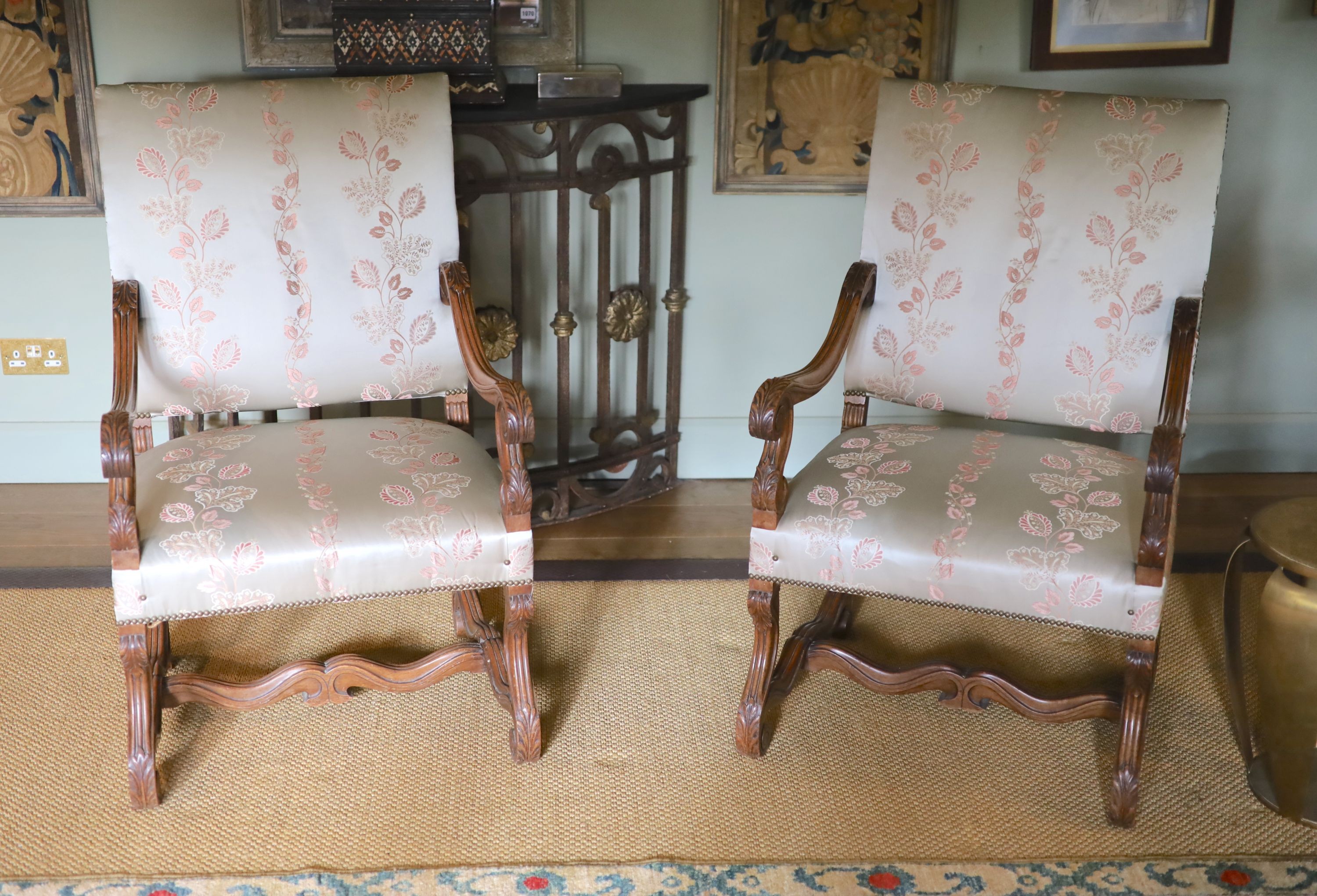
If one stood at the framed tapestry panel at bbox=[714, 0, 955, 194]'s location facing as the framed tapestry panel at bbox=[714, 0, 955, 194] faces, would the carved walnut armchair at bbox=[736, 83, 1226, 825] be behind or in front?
in front

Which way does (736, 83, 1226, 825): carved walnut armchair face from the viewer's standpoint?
toward the camera

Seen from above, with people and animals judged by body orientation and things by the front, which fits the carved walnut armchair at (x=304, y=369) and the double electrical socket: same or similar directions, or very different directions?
same or similar directions

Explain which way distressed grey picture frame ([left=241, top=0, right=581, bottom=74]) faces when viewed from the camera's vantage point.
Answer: facing the viewer

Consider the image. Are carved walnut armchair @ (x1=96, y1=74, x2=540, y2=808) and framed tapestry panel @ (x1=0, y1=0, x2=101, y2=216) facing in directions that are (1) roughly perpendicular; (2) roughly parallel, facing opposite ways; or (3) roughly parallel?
roughly parallel

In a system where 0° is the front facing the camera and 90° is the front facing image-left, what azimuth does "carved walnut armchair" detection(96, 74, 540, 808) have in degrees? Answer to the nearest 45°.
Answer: approximately 0°

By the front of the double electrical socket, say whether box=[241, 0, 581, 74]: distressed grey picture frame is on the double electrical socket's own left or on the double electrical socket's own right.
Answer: on the double electrical socket's own left

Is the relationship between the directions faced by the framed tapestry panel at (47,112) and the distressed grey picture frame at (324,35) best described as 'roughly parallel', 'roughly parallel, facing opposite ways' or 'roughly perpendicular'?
roughly parallel

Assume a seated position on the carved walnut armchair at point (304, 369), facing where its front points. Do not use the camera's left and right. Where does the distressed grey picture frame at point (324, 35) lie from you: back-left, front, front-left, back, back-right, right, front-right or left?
back

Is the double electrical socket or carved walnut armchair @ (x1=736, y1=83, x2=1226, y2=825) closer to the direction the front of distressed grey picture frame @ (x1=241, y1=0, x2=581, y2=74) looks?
the carved walnut armchair

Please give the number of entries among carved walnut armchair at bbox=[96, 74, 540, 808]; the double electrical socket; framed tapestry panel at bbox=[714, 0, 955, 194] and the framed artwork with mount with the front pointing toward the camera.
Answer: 4

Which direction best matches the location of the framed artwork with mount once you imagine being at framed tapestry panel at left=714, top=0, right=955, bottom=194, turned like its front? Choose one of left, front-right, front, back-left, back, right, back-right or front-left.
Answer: left

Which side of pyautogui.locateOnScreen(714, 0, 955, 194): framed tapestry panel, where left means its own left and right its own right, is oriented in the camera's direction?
front
